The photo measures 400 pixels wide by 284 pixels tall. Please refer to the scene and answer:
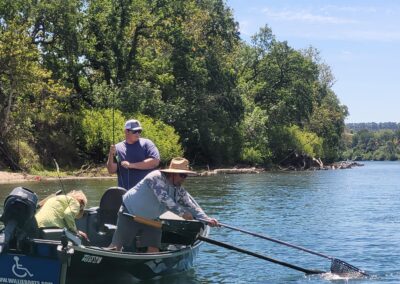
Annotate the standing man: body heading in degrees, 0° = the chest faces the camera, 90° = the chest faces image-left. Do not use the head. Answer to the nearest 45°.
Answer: approximately 0°

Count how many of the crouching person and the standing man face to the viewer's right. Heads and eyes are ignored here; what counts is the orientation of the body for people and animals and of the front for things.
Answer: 1

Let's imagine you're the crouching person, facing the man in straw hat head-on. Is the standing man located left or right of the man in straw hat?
left

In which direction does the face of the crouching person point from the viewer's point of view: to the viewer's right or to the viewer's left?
to the viewer's right

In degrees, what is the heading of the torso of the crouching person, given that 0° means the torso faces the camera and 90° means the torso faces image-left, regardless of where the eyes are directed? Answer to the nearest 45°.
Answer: approximately 270°

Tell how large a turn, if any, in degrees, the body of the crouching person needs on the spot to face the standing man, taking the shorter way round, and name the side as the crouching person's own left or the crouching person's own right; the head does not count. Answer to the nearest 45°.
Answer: approximately 45° to the crouching person's own left

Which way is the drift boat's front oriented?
to the viewer's right

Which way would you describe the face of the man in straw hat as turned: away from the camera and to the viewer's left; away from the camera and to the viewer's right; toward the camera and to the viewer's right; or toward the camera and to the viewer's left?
toward the camera and to the viewer's right

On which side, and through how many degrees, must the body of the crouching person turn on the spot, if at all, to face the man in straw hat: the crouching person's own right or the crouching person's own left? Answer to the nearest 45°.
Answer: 0° — they already face them
